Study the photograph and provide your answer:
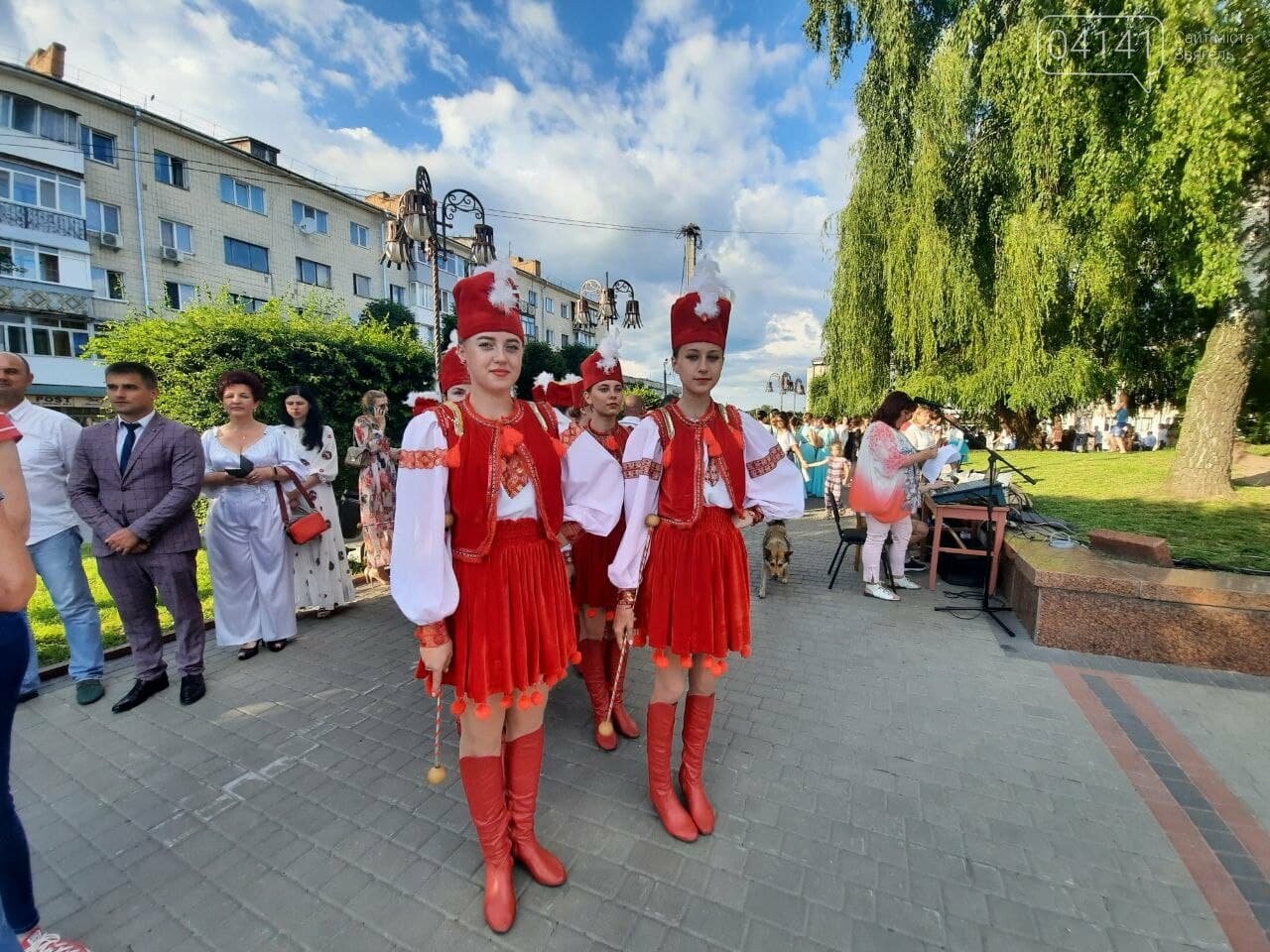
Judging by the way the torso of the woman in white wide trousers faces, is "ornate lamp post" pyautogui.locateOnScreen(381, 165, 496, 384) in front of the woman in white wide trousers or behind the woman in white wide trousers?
behind

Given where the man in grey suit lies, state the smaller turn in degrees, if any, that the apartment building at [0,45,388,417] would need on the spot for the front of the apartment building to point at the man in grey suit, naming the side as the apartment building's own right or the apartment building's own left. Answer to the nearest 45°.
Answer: approximately 45° to the apartment building's own right

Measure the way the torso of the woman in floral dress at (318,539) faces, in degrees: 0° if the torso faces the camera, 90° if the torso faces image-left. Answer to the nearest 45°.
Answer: approximately 45°

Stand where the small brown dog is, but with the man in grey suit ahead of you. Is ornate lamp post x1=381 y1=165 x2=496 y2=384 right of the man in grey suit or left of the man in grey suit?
right

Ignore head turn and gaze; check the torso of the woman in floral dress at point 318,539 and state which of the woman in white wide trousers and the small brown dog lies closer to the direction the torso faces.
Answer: the woman in white wide trousers

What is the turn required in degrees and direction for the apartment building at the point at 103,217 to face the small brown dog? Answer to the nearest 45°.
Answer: approximately 45° to its right

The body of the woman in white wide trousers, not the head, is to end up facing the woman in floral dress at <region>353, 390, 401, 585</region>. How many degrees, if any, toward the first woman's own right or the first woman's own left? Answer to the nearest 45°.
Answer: approximately 135° to the first woman's own left

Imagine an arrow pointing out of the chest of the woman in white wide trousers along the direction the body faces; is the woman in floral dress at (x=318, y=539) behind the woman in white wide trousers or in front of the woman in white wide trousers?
behind

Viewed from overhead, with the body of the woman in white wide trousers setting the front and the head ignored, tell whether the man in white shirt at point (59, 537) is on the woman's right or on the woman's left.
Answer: on the woman's right

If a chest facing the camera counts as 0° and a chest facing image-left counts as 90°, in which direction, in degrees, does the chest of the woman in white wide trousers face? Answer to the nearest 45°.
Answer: approximately 0°

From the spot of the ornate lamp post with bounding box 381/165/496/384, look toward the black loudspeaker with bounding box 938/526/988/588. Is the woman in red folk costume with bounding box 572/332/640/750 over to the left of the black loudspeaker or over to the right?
right
